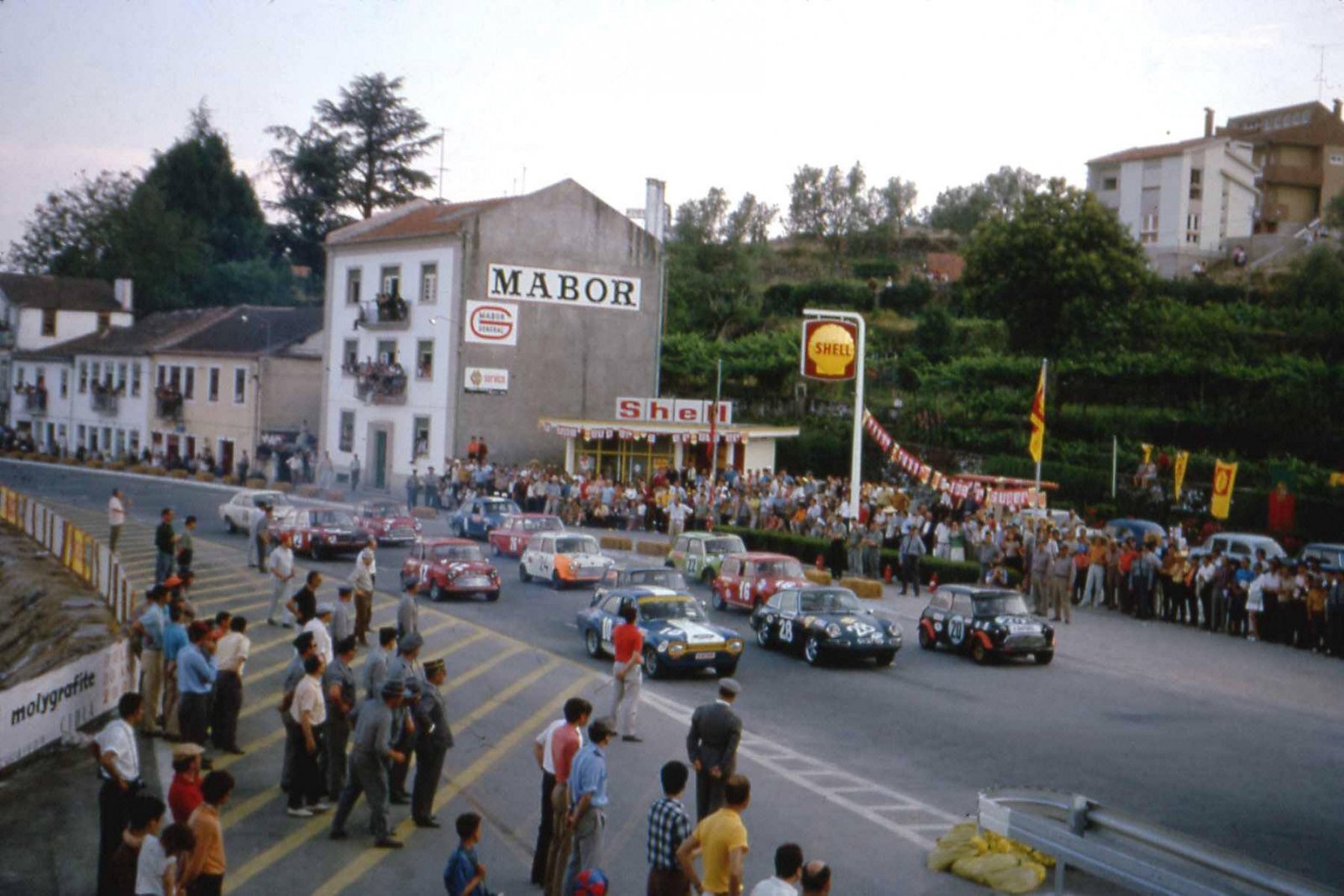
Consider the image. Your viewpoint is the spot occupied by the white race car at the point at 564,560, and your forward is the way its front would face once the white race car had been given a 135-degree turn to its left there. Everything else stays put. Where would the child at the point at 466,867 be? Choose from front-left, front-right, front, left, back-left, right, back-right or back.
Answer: back

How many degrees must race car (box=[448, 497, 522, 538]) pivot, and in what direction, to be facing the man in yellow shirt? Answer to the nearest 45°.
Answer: approximately 45° to its right

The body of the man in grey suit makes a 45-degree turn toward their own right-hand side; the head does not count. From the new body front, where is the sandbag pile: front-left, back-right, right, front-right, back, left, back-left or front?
front

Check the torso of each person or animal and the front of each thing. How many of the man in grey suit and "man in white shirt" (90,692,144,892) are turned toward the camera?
0

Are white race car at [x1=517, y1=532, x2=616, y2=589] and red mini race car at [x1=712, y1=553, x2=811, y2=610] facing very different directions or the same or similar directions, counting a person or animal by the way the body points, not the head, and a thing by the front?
same or similar directions

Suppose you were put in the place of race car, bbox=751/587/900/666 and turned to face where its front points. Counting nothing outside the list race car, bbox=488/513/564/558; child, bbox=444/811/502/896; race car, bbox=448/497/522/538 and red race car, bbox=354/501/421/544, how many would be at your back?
3

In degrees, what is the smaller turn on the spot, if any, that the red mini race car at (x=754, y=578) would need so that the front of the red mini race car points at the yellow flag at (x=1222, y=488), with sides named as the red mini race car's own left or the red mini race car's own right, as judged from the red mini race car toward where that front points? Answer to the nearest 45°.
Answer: approximately 90° to the red mini race car's own left

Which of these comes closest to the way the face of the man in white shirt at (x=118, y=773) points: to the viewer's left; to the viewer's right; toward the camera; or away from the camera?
to the viewer's right

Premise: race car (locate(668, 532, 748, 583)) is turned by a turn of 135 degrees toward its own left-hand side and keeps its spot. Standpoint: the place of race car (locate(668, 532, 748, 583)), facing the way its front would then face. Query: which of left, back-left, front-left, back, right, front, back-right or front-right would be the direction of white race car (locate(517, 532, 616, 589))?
left

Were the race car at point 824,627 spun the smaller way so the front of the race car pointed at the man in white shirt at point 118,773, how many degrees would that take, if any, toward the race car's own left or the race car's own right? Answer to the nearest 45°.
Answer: approximately 90° to the race car's own right

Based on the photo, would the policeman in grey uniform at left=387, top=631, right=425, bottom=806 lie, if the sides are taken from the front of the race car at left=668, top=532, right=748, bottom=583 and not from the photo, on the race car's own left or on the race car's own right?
on the race car's own right

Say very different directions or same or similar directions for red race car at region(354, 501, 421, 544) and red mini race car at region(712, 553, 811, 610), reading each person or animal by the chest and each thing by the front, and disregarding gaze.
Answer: same or similar directions

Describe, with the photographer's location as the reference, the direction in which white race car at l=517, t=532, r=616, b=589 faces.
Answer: facing the viewer and to the right of the viewer

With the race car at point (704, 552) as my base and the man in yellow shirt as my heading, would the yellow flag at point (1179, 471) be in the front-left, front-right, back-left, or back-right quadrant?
back-left

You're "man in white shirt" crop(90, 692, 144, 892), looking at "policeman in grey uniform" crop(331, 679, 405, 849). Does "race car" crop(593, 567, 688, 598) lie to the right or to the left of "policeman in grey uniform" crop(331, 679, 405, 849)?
left

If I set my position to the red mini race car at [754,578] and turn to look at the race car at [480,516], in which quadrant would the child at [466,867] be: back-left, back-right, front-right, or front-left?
back-left

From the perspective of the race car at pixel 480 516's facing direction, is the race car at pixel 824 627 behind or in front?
in front

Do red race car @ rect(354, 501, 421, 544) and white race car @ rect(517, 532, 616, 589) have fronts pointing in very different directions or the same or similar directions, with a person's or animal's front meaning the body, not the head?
same or similar directions

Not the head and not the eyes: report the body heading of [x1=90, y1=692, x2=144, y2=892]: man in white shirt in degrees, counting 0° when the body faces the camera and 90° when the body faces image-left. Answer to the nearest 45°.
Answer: approximately 270°
